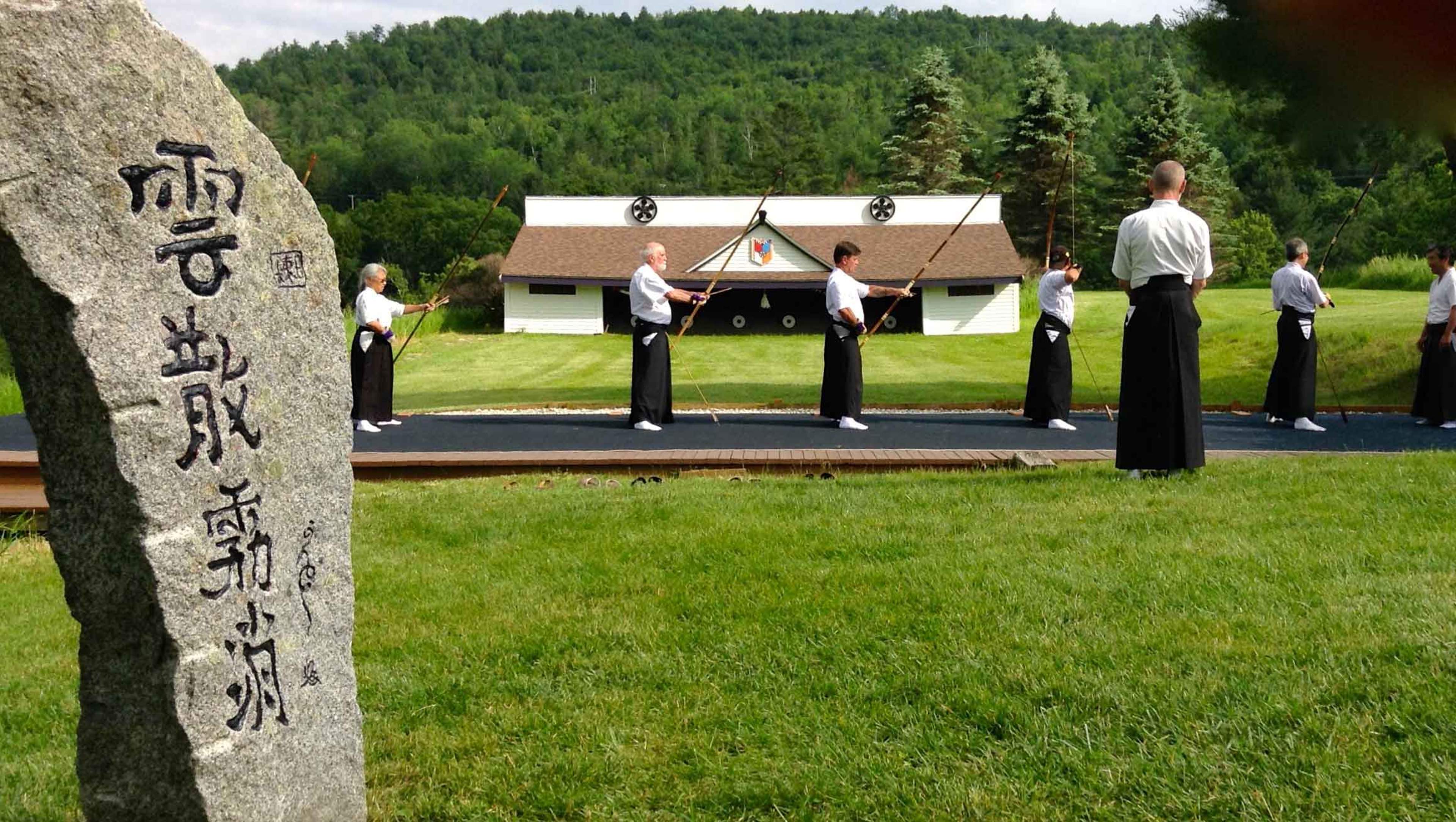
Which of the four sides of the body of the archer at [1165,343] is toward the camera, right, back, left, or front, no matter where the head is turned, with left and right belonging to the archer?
back

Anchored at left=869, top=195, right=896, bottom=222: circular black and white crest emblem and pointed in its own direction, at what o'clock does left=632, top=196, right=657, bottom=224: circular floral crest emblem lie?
left=632, top=196, right=657, bottom=224: circular floral crest emblem is roughly at 3 o'clock from left=869, top=195, right=896, bottom=222: circular black and white crest emblem.

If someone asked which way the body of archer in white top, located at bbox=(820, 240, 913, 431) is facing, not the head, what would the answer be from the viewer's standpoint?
to the viewer's right

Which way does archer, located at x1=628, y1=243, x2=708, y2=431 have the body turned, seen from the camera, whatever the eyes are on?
to the viewer's right

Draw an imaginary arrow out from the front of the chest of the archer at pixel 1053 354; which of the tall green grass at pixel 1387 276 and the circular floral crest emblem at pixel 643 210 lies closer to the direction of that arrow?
the tall green grass

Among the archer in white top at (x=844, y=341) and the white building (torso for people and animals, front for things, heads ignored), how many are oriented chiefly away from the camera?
0

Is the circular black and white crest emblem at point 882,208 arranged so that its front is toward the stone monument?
yes

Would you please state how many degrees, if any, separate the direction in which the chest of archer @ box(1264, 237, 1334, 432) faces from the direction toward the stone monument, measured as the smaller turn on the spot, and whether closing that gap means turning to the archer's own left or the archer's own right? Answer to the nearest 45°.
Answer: approximately 135° to the archer's own right

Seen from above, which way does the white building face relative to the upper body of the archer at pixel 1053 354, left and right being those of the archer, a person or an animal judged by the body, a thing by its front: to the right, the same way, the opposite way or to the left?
to the right

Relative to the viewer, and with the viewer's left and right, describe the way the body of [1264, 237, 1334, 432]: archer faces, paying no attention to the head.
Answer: facing away from the viewer and to the right of the viewer

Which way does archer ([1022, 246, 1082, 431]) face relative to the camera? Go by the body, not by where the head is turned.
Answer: to the viewer's right

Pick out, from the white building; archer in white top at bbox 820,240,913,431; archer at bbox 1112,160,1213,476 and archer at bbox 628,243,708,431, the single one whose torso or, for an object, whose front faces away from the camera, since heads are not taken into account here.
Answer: archer at bbox 1112,160,1213,476

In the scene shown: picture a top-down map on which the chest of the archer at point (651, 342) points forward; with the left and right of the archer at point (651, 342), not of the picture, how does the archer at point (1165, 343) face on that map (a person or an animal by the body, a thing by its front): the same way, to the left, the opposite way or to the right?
to the left
